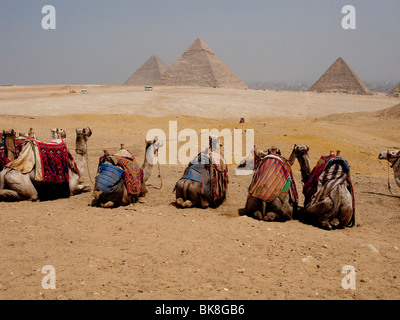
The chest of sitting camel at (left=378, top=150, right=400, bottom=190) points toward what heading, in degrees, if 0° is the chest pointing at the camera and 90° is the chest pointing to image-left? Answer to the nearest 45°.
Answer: approximately 90°

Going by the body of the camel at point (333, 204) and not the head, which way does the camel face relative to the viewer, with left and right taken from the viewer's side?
facing away from the viewer and to the left of the viewer

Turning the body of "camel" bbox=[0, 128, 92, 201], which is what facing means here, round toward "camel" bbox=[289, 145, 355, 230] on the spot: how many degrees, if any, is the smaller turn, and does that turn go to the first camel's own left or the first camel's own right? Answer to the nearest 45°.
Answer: approximately 45° to the first camel's own right

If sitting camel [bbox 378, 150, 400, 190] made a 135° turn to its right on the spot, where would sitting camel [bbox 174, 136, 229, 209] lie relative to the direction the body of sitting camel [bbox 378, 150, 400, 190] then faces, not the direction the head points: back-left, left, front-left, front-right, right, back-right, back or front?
back

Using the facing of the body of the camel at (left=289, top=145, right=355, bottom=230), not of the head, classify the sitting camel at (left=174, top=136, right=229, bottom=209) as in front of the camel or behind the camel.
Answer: in front

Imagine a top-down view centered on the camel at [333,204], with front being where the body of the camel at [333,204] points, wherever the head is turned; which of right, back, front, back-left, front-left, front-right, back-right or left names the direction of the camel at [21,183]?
front-left

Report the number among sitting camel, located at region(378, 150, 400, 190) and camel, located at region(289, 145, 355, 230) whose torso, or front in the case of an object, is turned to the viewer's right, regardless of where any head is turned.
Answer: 0

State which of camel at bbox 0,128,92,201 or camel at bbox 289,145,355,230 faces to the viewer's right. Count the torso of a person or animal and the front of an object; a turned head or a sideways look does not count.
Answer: camel at bbox 0,128,92,201

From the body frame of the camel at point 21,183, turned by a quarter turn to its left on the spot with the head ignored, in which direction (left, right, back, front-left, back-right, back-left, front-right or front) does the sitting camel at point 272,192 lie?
back-right

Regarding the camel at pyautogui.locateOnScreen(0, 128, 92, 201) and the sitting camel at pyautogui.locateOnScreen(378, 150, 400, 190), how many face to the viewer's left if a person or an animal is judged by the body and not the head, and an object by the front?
1

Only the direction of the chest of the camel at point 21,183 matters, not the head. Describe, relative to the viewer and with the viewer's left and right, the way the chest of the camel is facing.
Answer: facing to the right of the viewer

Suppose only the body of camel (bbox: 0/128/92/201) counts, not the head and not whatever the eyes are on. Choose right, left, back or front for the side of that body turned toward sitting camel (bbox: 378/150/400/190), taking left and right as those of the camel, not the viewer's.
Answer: front

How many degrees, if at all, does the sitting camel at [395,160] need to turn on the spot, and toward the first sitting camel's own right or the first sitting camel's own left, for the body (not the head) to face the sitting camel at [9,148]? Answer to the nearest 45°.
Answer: approximately 45° to the first sitting camel's own left
